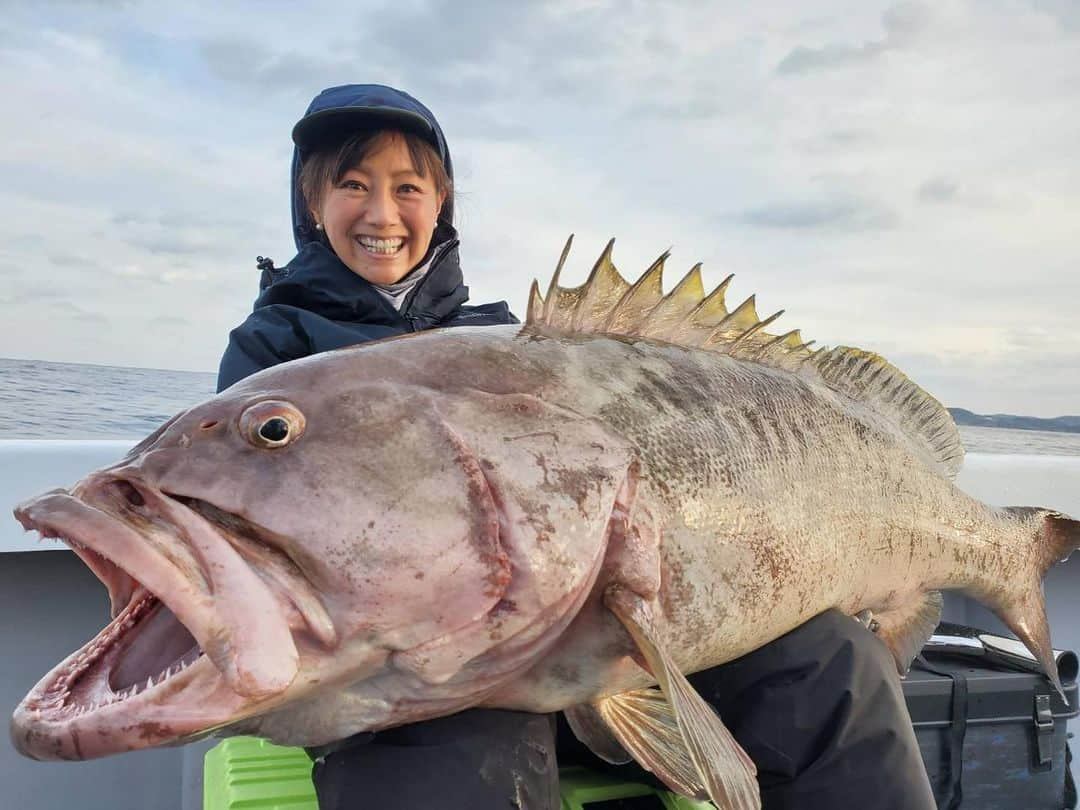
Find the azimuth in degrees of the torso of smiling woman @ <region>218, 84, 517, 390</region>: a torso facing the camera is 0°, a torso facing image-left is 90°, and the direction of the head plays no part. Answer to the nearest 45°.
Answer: approximately 0°

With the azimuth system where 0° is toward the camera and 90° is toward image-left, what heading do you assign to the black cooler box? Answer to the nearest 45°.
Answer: approximately 0°

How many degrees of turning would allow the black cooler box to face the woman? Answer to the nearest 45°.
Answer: approximately 45° to its right

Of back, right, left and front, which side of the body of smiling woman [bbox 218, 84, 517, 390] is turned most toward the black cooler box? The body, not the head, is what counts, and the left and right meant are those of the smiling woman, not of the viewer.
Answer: left

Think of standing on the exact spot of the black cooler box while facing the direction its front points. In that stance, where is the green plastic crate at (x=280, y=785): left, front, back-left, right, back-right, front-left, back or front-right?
front-right

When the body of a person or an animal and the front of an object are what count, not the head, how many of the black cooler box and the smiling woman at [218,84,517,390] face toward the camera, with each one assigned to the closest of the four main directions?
2
